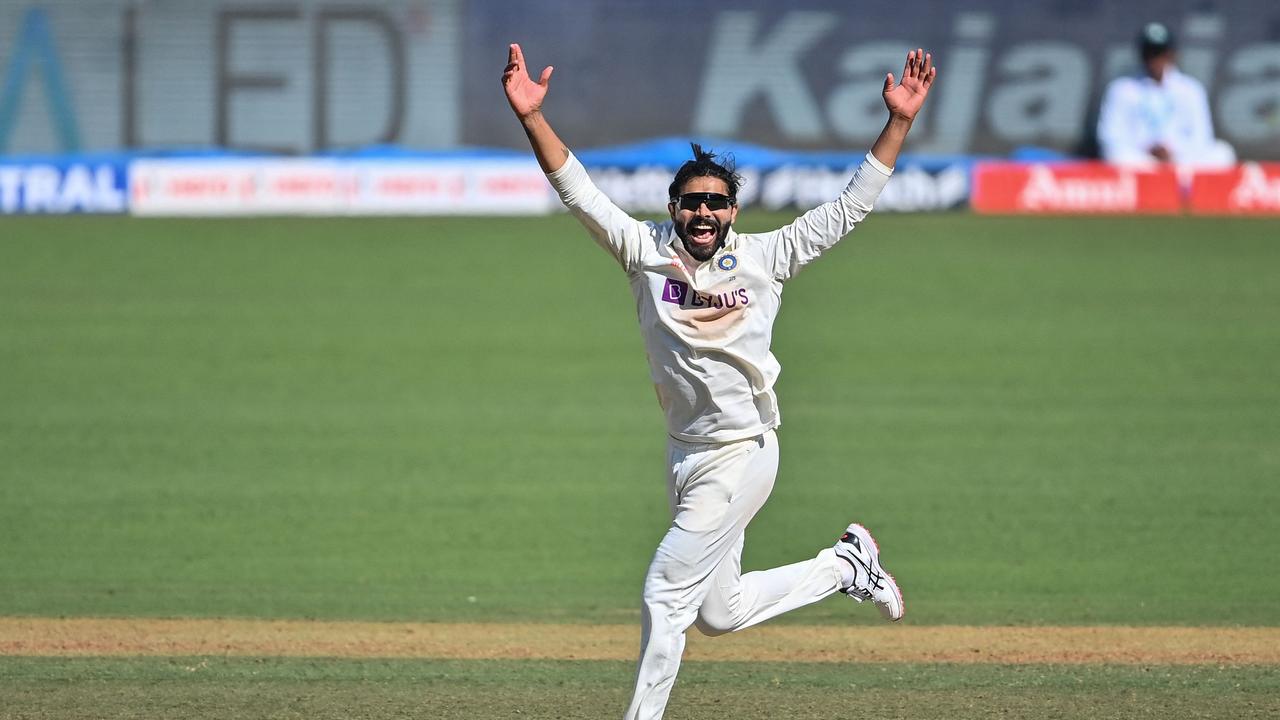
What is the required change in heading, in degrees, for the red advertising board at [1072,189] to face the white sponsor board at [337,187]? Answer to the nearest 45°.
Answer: approximately 90° to its right

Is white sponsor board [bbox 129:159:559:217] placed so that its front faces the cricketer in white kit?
yes

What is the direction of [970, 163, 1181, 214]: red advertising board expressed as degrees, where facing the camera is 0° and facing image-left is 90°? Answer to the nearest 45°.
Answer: approximately 0°

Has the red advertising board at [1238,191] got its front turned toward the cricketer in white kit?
yes

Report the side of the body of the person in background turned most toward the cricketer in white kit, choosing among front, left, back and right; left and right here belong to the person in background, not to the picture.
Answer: front

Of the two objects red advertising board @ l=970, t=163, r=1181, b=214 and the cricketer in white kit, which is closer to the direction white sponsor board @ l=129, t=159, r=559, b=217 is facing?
the cricketer in white kit
